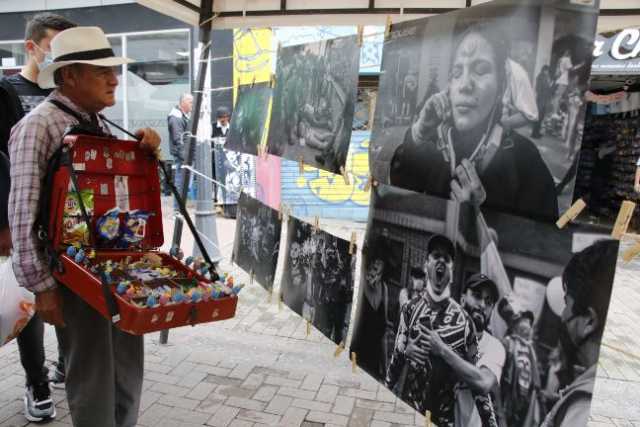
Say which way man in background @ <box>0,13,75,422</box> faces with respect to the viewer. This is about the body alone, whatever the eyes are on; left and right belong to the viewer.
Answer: facing the viewer and to the right of the viewer

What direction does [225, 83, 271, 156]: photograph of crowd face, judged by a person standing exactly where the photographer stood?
facing the viewer and to the left of the viewer

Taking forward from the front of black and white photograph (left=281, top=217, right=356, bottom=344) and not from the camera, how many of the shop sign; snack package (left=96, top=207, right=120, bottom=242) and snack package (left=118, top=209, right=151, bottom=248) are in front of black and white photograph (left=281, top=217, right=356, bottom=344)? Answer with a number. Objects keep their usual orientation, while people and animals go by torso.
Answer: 2

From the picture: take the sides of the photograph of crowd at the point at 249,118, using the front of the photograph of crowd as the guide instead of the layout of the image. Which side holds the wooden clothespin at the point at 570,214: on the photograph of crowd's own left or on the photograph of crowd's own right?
on the photograph of crowd's own left

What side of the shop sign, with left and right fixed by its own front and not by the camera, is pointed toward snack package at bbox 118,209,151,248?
front

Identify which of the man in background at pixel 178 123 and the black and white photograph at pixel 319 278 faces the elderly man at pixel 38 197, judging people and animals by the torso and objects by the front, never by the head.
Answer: the black and white photograph

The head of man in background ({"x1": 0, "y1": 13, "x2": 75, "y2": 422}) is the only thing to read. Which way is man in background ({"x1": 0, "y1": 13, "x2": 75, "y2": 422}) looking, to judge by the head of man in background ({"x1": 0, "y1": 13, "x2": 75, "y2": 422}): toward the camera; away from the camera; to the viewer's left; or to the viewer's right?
to the viewer's right

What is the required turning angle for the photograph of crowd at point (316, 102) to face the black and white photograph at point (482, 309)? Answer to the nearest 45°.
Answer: approximately 90° to its left

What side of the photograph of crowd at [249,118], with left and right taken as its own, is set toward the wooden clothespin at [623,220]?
left

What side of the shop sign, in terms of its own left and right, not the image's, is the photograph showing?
front

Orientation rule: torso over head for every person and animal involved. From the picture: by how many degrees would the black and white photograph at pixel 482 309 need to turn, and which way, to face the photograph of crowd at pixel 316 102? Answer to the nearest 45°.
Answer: approximately 135° to its right
